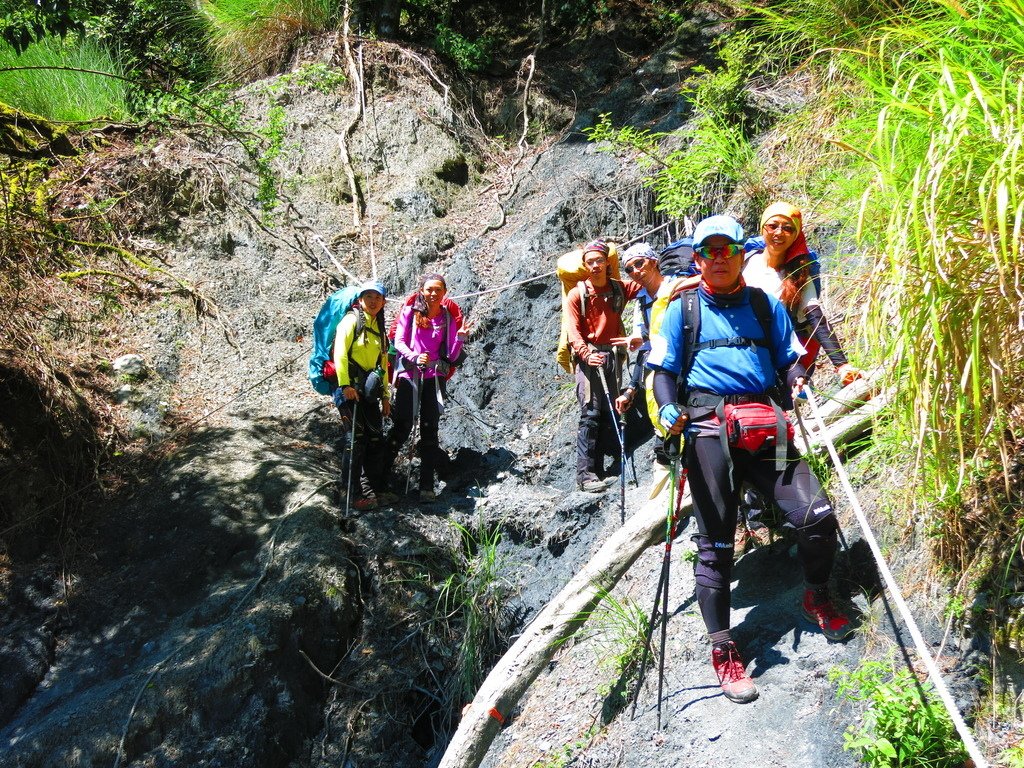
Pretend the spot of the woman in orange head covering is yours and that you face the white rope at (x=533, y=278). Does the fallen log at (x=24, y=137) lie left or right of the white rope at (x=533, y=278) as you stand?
left

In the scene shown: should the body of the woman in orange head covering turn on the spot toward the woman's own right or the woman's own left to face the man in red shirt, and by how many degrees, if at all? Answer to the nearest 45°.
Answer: approximately 135° to the woman's own right

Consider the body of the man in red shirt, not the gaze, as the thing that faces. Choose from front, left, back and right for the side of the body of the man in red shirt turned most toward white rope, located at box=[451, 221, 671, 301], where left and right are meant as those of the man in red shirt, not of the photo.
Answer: back

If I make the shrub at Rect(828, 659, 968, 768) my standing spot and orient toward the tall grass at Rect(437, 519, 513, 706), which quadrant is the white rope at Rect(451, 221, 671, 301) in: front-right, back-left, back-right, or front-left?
front-right

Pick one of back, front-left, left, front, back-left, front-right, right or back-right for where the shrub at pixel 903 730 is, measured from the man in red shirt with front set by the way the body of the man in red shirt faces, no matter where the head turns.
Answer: front

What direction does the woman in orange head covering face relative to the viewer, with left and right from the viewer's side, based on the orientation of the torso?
facing the viewer

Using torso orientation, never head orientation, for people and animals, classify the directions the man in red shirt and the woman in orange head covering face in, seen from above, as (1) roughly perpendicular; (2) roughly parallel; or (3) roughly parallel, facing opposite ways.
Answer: roughly parallel

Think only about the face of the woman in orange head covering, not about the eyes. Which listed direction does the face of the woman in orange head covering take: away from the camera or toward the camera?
toward the camera

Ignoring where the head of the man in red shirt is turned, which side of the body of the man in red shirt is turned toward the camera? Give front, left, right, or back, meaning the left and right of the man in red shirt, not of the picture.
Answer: front

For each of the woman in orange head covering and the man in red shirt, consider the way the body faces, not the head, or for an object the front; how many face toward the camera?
2

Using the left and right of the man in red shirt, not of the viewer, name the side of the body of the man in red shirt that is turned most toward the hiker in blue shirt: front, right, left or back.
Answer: front

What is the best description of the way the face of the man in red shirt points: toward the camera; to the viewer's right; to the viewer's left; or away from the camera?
toward the camera
